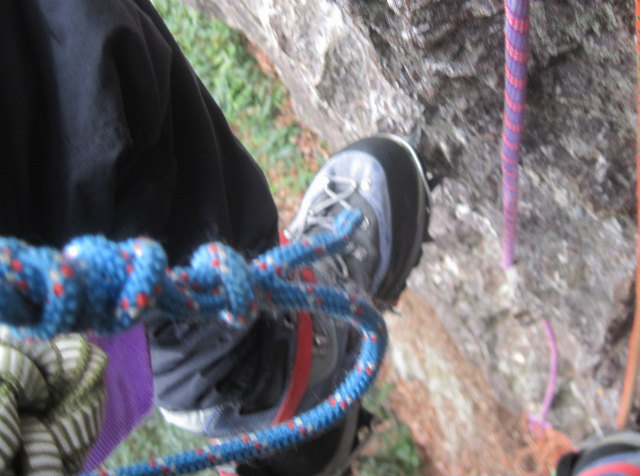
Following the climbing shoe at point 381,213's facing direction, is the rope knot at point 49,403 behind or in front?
behind

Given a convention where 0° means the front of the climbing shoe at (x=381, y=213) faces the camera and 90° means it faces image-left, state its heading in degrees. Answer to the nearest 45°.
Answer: approximately 225°

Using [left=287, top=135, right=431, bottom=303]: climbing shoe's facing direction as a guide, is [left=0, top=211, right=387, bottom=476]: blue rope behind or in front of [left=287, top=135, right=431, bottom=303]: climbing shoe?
behind
